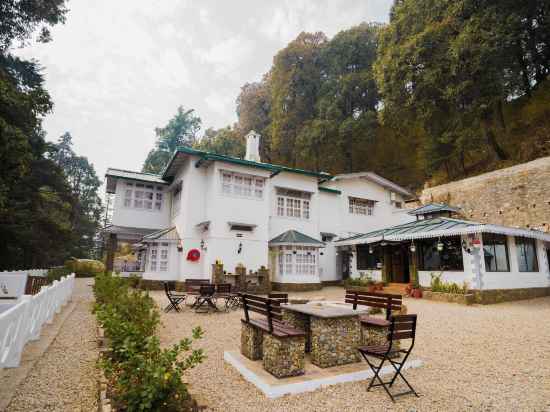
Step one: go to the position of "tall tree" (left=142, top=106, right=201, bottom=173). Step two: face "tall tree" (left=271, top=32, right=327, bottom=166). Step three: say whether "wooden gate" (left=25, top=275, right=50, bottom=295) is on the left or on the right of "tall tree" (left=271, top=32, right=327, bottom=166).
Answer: right

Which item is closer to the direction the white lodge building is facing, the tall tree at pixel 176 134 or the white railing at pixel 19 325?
the white railing

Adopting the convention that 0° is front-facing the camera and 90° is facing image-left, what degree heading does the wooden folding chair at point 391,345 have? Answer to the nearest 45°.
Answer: approximately 135°

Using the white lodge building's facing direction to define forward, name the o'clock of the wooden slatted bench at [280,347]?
The wooden slatted bench is roughly at 1 o'clock from the white lodge building.

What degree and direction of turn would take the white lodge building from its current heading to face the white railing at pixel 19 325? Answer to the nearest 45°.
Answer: approximately 45° to its right

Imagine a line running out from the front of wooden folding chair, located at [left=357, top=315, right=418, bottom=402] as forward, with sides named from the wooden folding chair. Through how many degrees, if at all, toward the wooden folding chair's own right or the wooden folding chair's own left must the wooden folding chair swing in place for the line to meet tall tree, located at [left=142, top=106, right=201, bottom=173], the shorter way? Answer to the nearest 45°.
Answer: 0° — it already faces it
